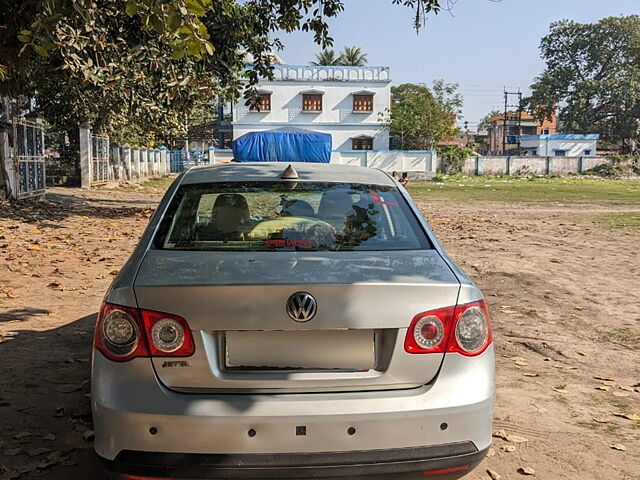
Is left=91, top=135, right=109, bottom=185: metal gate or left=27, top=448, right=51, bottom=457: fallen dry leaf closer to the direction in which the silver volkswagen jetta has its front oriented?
the metal gate

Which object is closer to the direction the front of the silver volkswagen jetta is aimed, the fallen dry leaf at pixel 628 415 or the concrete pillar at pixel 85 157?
the concrete pillar

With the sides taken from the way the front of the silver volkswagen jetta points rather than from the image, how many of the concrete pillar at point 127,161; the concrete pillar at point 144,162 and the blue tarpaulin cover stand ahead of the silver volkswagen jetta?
3

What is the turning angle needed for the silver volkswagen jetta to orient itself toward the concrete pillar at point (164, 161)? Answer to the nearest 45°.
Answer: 0° — it already faces it

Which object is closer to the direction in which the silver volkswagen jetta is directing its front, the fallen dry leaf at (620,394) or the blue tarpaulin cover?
the blue tarpaulin cover

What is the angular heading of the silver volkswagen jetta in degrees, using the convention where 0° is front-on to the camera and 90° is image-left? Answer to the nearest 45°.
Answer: approximately 180°

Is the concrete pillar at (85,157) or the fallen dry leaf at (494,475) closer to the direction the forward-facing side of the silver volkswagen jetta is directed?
the concrete pillar

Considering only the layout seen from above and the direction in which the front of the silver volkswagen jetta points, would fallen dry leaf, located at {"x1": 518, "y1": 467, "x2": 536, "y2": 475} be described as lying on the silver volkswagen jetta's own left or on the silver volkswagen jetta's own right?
on the silver volkswagen jetta's own right
